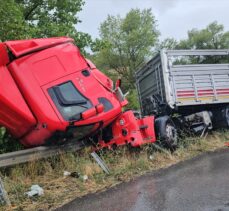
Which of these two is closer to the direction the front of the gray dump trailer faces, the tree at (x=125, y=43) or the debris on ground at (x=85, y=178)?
the debris on ground

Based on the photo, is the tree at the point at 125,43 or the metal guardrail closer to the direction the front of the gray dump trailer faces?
the metal guardrail

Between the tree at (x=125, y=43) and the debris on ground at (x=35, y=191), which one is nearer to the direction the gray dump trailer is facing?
the debris on ground

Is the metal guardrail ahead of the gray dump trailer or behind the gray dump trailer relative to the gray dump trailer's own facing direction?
ahead

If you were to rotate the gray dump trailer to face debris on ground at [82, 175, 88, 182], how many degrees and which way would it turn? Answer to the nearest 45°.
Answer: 0° — it already faces it

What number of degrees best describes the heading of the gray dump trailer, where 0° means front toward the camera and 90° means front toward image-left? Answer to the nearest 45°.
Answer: approximately 45°
